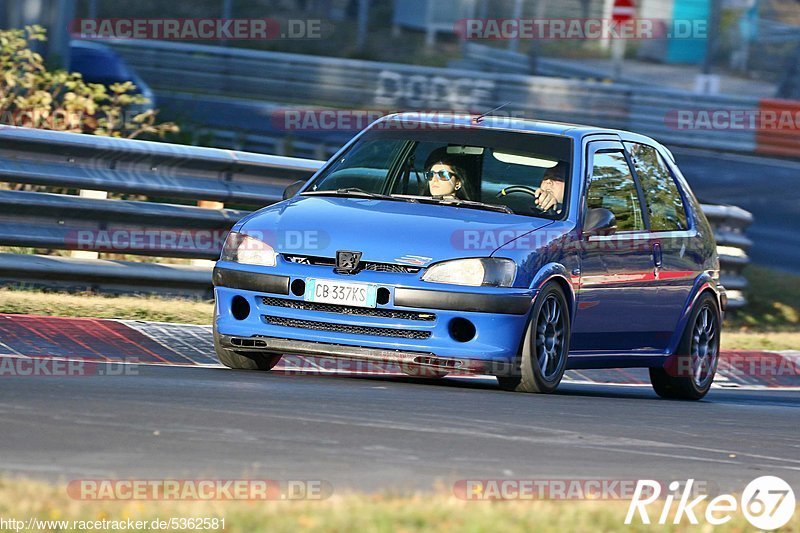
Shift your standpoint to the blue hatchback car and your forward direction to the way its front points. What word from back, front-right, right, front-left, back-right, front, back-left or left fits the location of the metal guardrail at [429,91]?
back-right

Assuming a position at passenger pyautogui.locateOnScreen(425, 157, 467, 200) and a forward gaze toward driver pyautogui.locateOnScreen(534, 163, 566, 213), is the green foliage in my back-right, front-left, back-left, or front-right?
back-left

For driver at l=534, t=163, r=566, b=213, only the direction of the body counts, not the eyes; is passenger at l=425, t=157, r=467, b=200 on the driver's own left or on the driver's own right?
on the driver's own right

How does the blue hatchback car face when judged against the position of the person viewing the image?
facing the viewer and to the left of the viewer

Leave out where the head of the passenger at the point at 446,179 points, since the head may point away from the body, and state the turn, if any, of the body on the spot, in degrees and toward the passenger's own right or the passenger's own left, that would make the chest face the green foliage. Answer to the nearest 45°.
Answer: approximately 90° to the passenger's own right

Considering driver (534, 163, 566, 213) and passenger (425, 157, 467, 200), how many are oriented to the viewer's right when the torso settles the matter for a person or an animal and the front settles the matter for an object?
0

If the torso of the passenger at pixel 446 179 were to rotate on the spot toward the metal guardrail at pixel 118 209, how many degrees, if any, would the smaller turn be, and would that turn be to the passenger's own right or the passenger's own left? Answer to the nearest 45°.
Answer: approximately 90° to the passenger's own right

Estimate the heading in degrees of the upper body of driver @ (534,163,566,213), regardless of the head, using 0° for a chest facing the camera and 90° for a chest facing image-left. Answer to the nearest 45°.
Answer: approximately 45°

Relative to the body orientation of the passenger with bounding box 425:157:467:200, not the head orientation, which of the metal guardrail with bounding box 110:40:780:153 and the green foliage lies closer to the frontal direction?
the green foliage

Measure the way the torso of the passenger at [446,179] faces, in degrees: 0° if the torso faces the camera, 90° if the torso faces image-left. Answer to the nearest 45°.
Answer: approximately 45°

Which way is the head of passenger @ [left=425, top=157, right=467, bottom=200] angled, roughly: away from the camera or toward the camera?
toward the camera

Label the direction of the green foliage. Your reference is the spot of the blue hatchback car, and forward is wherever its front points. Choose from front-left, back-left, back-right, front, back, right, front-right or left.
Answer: right

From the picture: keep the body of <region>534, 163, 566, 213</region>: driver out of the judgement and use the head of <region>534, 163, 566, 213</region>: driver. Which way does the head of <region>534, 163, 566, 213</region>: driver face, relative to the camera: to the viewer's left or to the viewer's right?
to the viewer's left
